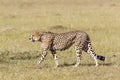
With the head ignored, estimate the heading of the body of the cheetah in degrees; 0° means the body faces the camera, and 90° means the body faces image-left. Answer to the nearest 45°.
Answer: approximately 90°
